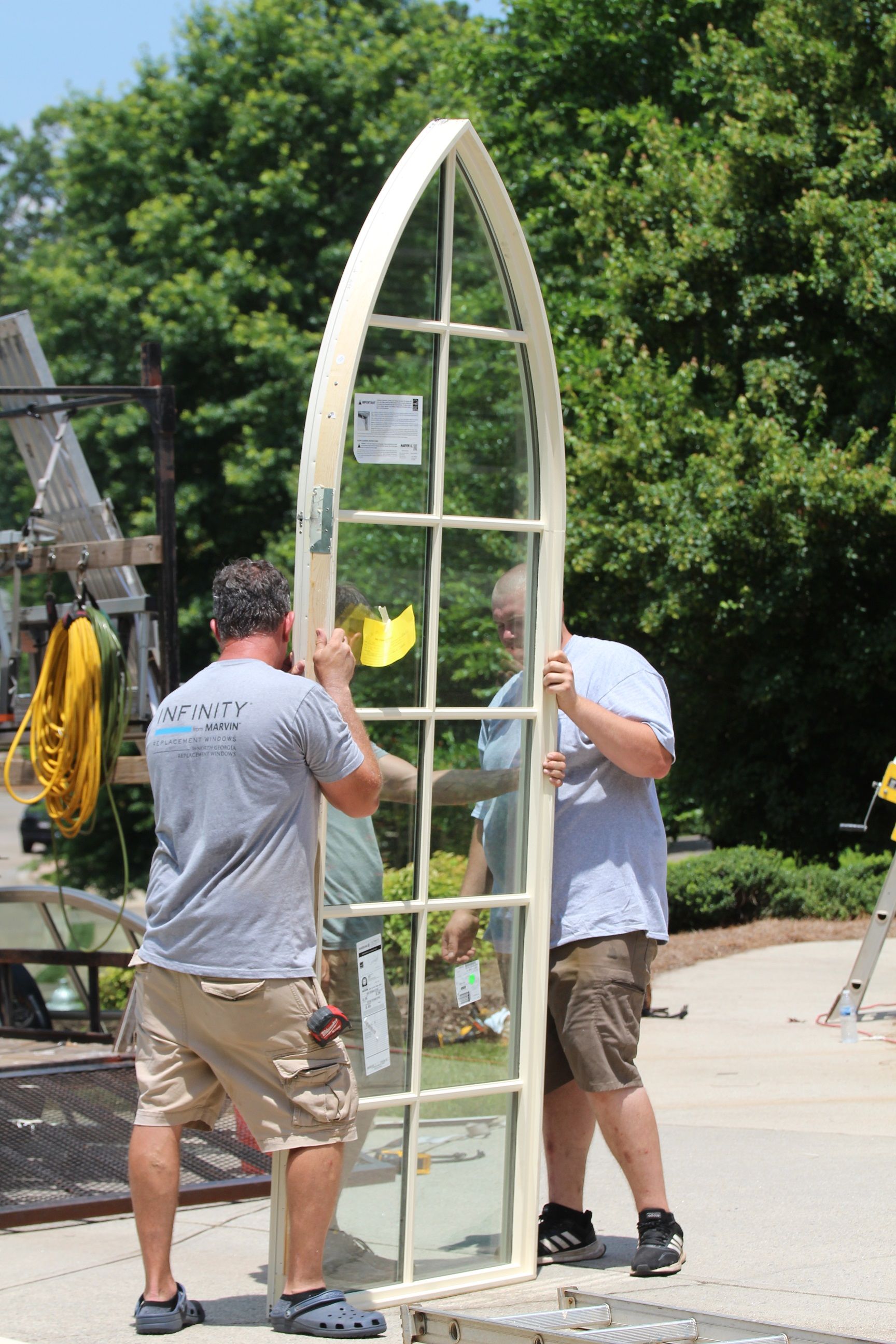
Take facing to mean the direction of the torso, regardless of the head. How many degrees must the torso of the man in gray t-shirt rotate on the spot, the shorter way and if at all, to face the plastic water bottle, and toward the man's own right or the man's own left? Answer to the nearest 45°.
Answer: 0° — they already face it

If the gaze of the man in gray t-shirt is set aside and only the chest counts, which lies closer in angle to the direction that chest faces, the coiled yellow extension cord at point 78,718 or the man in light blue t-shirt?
the man in light blue t-shirt

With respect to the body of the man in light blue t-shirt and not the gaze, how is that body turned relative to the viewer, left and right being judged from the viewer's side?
facing the viewer and to the left of the viewer

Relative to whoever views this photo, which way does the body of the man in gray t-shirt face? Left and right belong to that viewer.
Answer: facing away from the viewer and to the right of the viewer

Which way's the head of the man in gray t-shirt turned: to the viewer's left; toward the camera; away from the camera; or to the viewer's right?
away from the camera

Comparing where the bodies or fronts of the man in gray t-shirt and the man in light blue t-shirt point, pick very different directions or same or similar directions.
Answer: very different directions

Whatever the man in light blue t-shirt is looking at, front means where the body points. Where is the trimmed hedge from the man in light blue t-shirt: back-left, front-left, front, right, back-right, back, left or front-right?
back-right

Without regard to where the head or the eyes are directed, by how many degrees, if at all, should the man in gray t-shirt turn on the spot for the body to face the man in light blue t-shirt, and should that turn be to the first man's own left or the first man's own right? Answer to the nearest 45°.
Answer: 0° — they already face them

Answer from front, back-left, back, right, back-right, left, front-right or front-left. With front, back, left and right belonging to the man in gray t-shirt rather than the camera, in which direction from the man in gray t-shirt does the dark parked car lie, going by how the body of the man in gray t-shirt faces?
front-left

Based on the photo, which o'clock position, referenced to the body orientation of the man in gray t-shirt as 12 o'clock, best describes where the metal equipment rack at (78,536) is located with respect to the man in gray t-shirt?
The metal equipment rack is roughly at 10 o'clock from the man in gray t-shirt.
